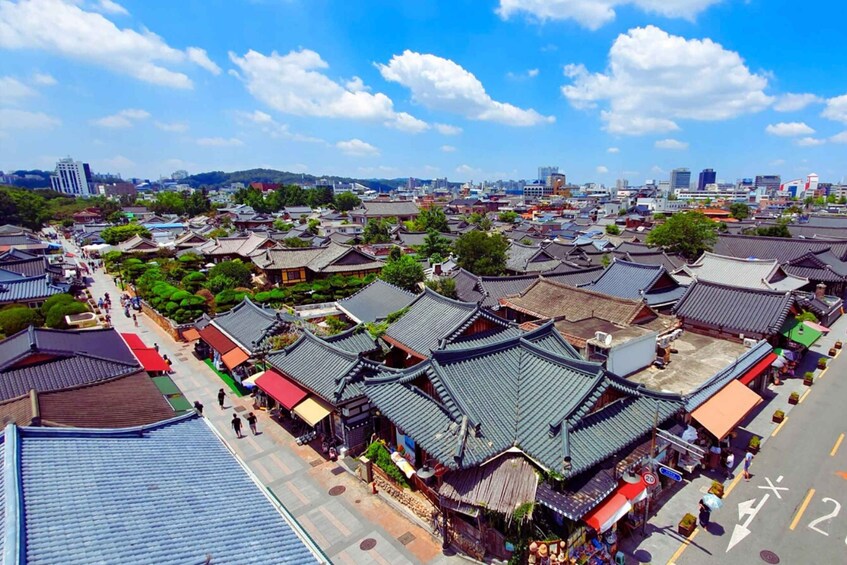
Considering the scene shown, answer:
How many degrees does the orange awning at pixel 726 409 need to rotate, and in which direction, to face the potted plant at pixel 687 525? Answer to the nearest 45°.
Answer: approximately 45° to its right

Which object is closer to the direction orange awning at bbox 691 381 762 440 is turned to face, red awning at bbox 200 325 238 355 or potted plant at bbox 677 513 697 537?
the potted plant

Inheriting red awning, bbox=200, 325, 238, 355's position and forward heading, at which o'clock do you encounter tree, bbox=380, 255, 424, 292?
The tree is roughly at 5 o'clock from the red awning.

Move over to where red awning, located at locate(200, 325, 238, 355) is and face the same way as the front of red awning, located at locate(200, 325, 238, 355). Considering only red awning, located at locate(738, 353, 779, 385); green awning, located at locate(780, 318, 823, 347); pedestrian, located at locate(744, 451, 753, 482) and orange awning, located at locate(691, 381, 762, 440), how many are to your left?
4

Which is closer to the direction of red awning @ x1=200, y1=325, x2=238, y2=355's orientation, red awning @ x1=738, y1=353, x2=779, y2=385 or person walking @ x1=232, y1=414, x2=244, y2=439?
the person walking

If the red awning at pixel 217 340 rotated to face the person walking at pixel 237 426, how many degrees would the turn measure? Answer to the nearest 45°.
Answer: approximately 45° to its left

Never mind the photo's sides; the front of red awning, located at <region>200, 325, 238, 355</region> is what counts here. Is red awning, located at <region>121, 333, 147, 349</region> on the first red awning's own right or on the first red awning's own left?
on the first red awning's own right

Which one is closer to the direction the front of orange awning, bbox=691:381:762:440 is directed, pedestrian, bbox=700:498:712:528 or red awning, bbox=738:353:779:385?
the pedestrian

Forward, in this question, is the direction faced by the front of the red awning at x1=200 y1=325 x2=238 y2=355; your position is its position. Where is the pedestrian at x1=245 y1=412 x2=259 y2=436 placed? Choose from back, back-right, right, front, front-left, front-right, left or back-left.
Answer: front-left

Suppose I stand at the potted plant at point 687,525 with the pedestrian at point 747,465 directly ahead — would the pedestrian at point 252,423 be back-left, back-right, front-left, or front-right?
back-left

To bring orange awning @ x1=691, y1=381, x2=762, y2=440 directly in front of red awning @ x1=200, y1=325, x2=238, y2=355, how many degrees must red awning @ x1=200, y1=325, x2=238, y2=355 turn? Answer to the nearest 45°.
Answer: approximately 90° to its left

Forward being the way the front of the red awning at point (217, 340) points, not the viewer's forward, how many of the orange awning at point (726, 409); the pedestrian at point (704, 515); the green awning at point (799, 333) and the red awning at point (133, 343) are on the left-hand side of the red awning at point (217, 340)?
3

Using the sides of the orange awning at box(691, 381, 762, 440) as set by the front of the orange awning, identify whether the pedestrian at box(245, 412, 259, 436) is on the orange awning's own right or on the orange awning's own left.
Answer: on the orange awning's own right
